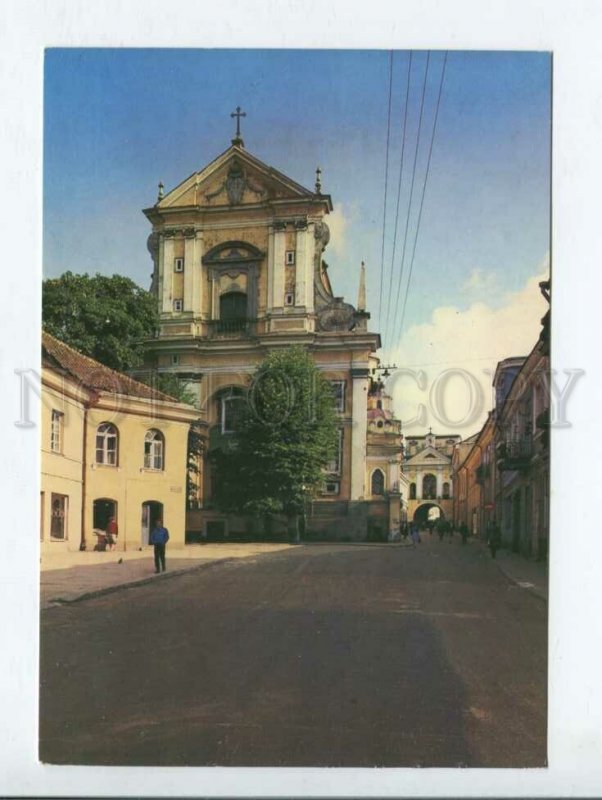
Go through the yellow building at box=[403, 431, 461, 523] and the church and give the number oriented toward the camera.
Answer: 2

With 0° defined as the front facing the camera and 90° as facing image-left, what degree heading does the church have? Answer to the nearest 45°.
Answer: approximately 0°
